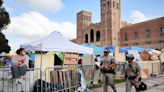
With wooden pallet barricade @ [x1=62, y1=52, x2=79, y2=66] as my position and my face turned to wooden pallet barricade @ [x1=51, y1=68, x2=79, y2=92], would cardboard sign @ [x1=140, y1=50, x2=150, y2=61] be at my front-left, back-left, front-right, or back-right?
back-left

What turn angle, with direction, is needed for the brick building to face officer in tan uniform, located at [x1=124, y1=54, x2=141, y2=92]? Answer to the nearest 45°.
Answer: approximately 45° to its left

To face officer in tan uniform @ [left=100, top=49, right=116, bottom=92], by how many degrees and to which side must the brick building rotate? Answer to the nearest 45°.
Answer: approximately 45° to its left

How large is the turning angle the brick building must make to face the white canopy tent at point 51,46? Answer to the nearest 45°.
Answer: approximately 45° to its left

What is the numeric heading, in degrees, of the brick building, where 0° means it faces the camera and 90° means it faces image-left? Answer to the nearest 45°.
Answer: approximately 45°
